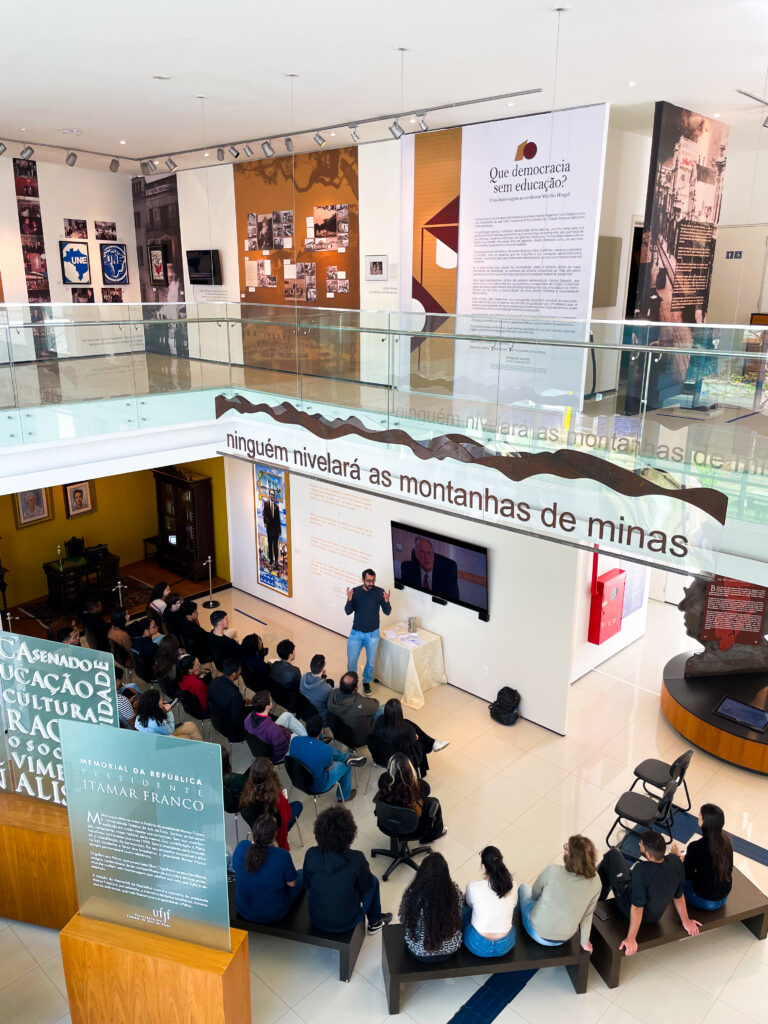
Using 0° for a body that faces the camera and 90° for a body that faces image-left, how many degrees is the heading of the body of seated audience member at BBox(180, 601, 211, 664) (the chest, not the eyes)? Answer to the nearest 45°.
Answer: approximately 225°

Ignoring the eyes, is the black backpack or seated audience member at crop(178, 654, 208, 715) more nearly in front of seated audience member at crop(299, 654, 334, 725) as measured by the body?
the black backpack

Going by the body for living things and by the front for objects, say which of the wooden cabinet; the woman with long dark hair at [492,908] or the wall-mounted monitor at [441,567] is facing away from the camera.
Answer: the woman with long dark hair

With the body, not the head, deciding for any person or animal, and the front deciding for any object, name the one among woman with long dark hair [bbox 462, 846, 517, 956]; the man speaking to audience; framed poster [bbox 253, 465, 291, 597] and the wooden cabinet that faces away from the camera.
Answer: the woman with long dark hair

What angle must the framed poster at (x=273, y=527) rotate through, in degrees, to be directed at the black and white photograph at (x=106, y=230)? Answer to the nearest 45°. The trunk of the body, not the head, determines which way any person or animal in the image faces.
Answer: approximately 90° to its right

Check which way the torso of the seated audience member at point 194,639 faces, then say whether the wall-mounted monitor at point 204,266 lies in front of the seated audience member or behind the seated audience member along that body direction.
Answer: in front

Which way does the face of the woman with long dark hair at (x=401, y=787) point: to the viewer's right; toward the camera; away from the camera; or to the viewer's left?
away from the camera

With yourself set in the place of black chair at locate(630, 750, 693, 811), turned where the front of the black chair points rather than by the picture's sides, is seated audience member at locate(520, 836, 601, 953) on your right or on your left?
on your left

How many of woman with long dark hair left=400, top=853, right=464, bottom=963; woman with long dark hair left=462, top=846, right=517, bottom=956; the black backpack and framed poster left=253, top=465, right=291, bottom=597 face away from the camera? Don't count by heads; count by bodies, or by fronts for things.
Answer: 2

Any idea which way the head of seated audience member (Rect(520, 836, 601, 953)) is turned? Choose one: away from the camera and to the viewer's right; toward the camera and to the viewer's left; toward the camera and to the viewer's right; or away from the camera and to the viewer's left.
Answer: away from the camera and to the viewer's left

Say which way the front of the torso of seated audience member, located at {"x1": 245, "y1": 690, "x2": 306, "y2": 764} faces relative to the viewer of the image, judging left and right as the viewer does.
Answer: facing away from the viewer and to the right of the viewer

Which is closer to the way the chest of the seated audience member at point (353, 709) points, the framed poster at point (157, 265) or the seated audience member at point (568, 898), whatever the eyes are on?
the framed poster

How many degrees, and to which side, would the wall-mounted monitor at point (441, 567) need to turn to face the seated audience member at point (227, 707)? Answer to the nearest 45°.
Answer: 0° — it already faces them

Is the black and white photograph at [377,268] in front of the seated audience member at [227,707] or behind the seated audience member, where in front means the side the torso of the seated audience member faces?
in front

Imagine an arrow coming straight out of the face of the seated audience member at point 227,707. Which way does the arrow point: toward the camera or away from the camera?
away from the camera
